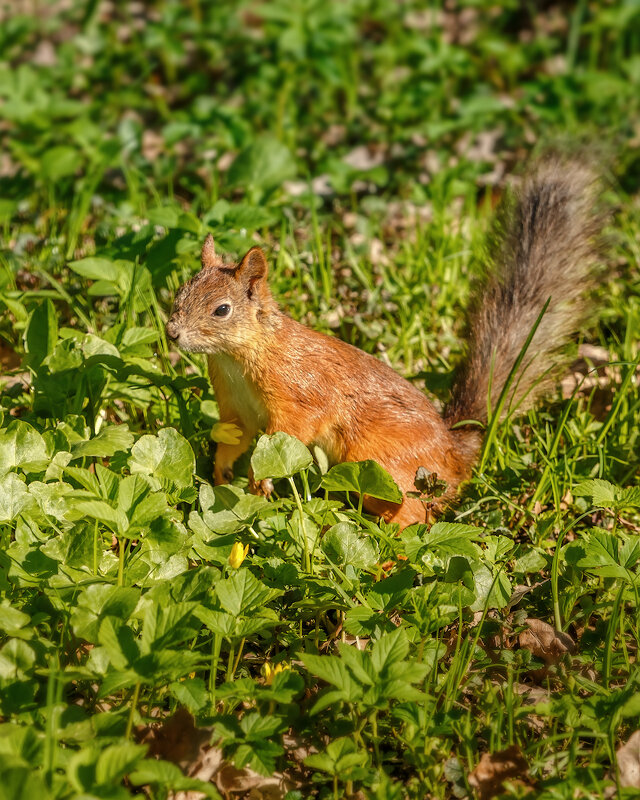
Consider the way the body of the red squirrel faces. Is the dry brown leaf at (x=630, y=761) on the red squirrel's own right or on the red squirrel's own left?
on the red squirrel's own left

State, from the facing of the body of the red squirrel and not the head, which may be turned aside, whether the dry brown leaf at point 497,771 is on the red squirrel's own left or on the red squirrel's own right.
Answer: on the red squirrel's own left

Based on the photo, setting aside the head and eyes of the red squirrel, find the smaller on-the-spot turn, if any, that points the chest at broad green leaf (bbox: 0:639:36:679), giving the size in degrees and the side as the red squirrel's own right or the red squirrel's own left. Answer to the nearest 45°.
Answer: approximately 45° to the red squirrel's own left

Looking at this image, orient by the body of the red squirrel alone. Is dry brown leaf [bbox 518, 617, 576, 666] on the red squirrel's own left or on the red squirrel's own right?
on the red squirrel's own left

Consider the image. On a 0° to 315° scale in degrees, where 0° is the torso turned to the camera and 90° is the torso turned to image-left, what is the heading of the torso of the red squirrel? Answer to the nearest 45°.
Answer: approximately 90°
